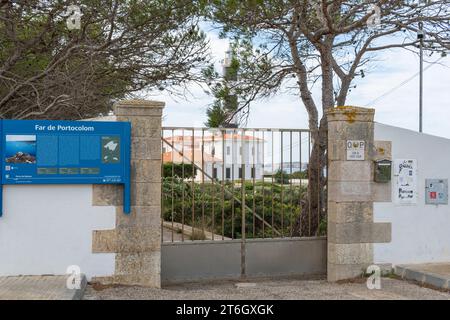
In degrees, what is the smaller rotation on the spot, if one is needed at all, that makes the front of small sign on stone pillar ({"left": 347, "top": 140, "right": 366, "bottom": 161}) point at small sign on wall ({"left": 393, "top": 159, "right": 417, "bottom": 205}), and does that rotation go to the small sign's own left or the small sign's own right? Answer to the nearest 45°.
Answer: approximately 135° to the small sign's own left

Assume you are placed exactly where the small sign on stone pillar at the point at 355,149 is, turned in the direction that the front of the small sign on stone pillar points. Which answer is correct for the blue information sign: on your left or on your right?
on your right

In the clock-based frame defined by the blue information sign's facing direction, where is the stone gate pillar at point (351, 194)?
The stone gate pillar is roughly at 9 o'clock from the blue information sign.

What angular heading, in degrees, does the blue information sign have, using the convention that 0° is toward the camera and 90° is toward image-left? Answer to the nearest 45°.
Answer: approximately 0°

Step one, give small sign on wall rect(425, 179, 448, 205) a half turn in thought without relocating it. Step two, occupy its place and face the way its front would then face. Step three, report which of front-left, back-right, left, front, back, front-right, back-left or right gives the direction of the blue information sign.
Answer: back-left

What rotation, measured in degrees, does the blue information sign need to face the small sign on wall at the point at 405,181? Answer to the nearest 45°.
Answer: approximately 90° to its left

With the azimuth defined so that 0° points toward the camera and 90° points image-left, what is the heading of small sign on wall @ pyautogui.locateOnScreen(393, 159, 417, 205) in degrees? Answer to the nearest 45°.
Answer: approximately 0°
